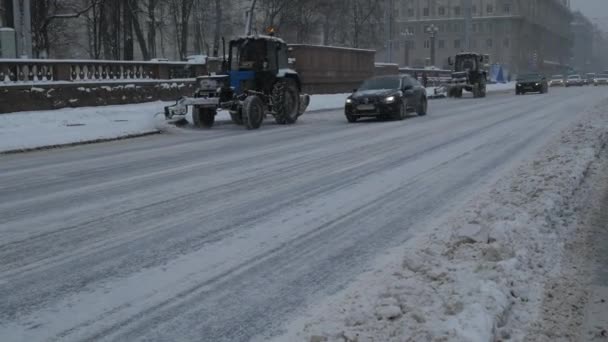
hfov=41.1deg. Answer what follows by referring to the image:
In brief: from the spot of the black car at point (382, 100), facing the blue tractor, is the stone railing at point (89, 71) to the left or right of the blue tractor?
right

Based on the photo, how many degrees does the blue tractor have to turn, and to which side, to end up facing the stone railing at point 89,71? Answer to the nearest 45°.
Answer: approximately 90° to its right

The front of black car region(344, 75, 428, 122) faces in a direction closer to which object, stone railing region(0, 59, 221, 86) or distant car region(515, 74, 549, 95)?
the stone railing

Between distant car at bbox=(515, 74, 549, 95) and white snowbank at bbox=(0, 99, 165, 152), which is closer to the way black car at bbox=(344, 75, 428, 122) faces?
the white snowbank

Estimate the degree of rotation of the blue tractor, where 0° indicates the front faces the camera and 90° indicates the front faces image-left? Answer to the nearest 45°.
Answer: approximately 45°
